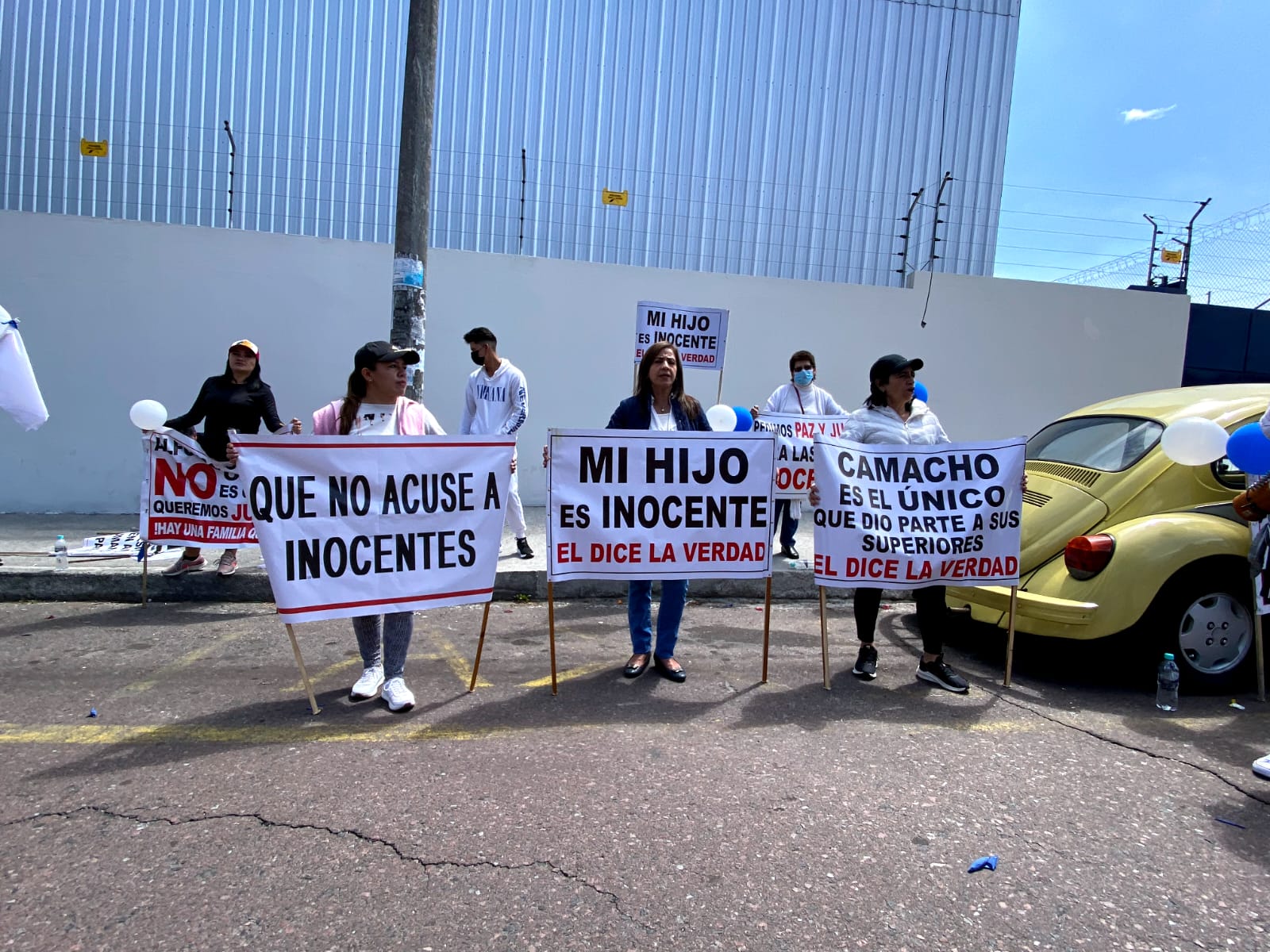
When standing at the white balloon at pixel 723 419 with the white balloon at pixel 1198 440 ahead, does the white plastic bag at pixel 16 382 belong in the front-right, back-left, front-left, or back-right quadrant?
back-right

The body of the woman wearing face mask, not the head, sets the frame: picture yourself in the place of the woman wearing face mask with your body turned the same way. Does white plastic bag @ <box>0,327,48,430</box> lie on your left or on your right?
on your right

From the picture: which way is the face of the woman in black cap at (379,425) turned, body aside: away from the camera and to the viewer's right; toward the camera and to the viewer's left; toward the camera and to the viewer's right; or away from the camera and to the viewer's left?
toward the camera and to the viewer's right

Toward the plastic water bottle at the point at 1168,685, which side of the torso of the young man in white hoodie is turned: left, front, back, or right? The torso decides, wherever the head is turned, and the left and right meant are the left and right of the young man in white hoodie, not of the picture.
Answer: left

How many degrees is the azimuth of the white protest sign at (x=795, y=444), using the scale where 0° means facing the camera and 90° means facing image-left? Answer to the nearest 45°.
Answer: approximately 0°

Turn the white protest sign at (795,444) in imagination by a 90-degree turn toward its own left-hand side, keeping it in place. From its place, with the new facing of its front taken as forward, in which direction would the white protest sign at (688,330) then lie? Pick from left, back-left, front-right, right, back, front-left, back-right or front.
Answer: back-left

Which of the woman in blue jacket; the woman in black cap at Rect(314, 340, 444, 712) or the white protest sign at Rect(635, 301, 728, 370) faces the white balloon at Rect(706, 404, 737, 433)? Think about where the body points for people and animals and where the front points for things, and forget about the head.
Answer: the white protest sign

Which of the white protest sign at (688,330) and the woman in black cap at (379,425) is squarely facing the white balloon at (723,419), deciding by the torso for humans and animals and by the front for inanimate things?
the white protest sign

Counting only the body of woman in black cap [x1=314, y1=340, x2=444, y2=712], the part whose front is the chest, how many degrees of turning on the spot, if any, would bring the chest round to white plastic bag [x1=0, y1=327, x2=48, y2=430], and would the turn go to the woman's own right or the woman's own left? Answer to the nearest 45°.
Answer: approximately 135° to the woman's own right
